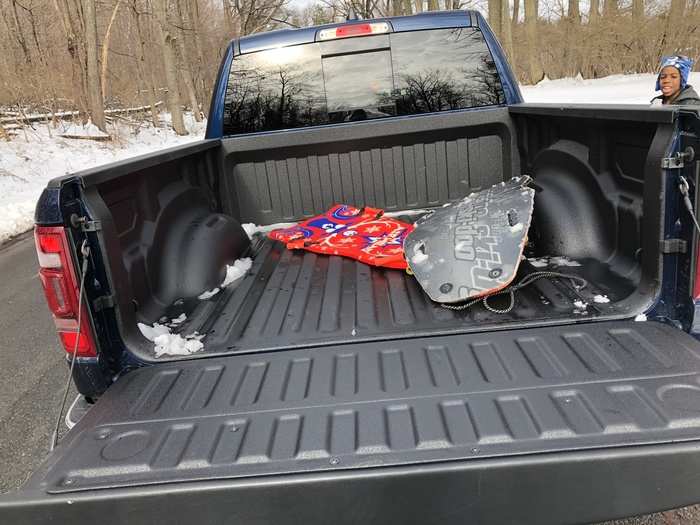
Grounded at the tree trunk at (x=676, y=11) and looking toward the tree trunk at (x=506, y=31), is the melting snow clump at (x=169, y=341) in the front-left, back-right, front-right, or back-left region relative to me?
front-left

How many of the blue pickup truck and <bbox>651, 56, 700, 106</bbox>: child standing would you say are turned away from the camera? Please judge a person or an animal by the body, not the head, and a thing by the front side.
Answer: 1

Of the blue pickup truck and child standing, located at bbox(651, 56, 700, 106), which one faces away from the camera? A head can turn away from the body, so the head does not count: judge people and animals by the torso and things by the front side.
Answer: the blue pickup truck

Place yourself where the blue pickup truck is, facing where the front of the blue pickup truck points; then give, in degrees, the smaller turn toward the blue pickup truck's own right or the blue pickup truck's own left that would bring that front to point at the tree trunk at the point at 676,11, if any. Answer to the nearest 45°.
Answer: approximately 45° to the blue pickup truck's own right

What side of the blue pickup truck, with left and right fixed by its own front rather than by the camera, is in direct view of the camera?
back

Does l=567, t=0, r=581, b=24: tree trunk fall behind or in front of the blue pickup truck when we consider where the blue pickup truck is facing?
in front

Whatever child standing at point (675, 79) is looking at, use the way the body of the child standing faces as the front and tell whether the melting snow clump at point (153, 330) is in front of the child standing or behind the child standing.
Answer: in front

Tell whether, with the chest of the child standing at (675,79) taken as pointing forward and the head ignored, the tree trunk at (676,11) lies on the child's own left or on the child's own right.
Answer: on the child's own right

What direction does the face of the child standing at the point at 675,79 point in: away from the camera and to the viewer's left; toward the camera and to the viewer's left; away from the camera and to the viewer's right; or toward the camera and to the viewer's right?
toward the camera and to the viewer's left

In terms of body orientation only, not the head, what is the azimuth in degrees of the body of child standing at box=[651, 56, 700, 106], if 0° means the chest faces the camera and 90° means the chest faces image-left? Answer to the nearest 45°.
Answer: approximately 45°
